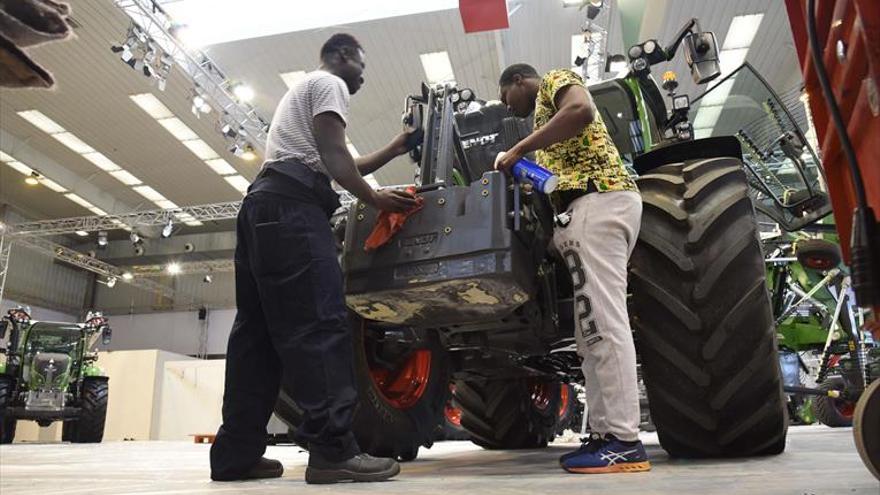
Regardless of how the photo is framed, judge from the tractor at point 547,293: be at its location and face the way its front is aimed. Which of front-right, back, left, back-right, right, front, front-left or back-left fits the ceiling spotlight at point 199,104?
right

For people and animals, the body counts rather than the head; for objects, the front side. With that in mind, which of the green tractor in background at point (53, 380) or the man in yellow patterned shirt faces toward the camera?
the green tractor in background

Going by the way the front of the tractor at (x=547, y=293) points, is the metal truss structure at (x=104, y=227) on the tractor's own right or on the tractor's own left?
on the tractor's own right

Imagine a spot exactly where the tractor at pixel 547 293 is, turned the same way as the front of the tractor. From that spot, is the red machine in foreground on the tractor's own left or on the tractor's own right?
on the tractor's own left

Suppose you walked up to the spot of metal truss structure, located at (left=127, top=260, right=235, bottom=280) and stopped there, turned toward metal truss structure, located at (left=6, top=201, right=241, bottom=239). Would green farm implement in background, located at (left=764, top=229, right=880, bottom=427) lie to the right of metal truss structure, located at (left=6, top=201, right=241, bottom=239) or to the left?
left

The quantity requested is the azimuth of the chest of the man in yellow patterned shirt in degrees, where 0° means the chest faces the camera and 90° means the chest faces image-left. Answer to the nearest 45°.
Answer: approximately 90°

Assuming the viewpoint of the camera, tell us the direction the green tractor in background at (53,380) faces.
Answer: facing the viewer

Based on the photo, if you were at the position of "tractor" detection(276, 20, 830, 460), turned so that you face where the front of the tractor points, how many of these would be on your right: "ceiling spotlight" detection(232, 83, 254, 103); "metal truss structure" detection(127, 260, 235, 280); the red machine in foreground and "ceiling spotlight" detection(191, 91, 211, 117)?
3
